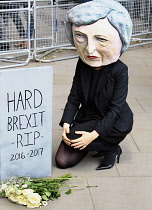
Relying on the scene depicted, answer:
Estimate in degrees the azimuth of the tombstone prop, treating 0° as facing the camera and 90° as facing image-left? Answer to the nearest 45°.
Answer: approximately 0°
